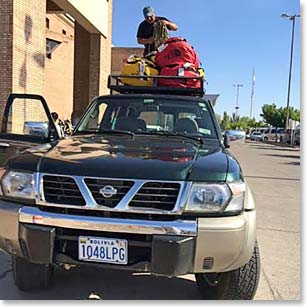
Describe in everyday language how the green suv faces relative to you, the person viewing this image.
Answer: facing the viewer

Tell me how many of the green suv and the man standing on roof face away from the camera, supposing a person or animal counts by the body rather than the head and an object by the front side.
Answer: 0

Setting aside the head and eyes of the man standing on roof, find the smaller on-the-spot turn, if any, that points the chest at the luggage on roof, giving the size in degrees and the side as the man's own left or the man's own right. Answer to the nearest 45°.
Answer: approximately 45° to the man's own right

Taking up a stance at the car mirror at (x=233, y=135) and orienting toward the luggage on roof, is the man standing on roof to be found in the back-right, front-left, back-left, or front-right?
front-right
